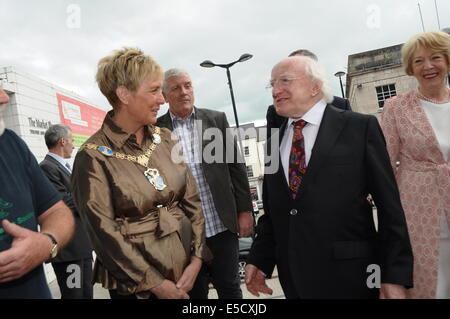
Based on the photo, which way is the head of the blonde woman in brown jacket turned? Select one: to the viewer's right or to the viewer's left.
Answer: to the viewer's right

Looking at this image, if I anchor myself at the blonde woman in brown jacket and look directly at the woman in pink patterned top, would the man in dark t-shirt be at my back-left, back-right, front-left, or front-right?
back-right

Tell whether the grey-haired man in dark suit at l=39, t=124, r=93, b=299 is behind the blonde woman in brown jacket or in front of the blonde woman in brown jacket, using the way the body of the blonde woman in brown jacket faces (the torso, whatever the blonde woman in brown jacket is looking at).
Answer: behind
